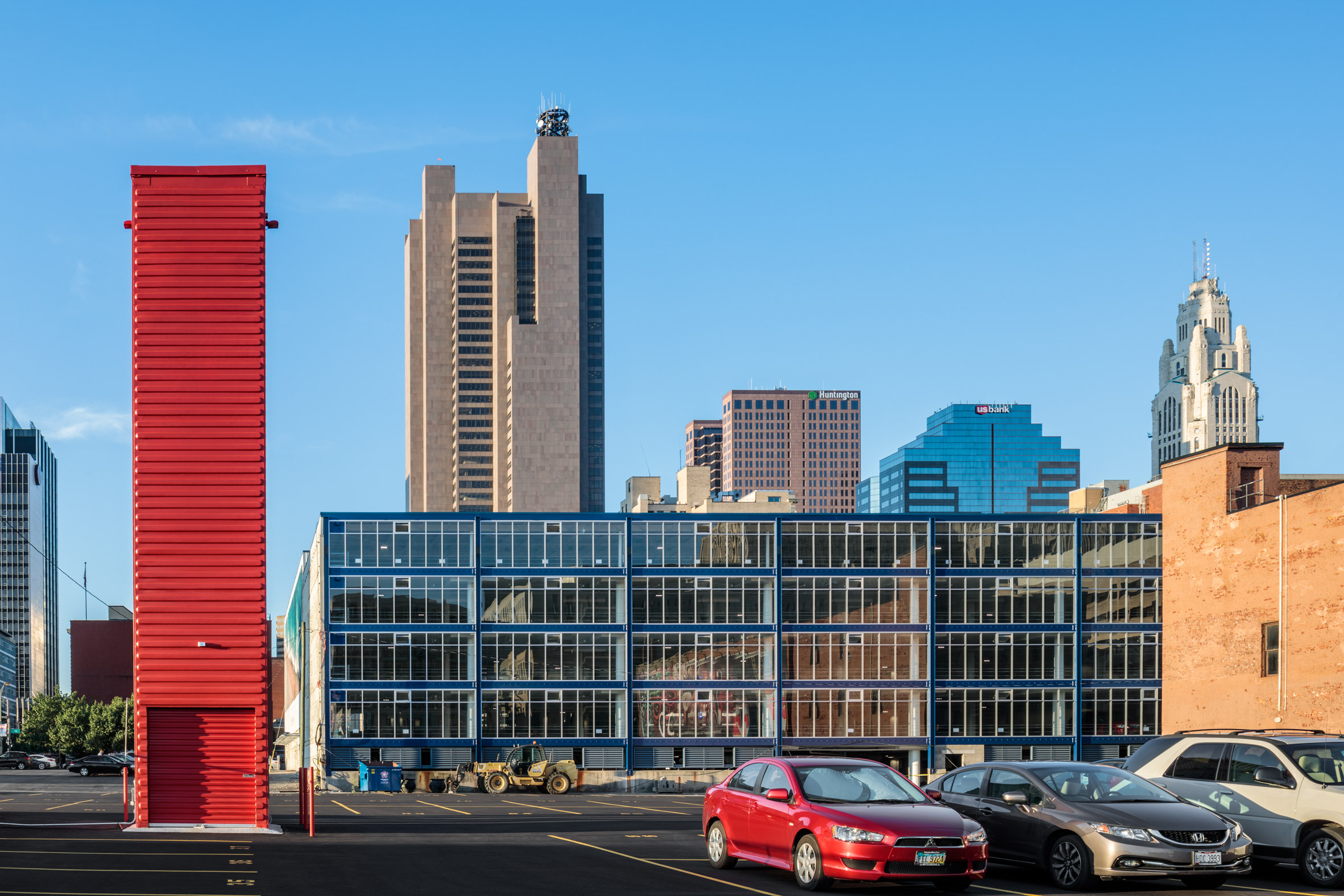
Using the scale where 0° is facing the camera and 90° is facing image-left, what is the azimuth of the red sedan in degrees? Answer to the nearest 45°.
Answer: approximately 315°

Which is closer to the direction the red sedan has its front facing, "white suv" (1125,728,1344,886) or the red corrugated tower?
the white suv

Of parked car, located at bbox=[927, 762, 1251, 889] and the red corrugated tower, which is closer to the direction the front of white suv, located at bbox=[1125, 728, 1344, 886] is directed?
the parked car

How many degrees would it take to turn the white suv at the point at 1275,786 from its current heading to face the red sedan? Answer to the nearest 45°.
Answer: approximately 90° to its right

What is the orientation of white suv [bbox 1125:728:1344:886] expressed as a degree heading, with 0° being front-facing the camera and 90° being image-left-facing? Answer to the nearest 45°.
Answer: approximately 315°

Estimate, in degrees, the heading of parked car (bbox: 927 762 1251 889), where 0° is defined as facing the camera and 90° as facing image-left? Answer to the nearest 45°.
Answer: approximately 315°

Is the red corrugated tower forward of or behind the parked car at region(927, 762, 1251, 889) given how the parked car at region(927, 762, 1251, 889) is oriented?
behind

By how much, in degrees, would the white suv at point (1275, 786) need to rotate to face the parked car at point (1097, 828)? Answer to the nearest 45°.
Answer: approximately 90° to its right
